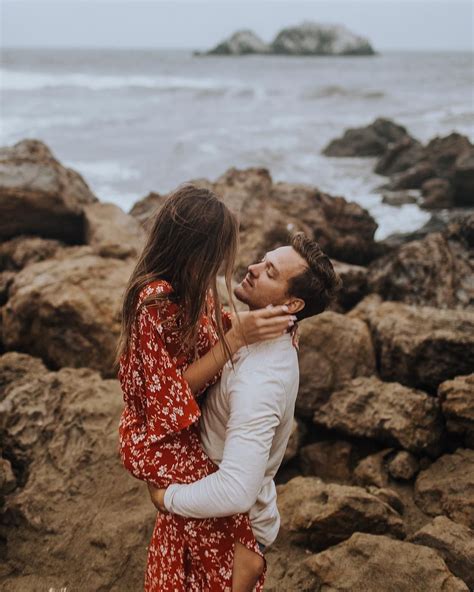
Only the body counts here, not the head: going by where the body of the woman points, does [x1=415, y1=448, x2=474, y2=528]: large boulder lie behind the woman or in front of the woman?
in front

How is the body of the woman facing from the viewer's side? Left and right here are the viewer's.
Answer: facing to the right of the viewer

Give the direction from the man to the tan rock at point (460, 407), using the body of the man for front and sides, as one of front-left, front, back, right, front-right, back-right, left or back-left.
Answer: back-right

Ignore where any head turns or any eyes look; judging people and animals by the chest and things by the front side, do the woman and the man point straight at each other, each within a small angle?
yes

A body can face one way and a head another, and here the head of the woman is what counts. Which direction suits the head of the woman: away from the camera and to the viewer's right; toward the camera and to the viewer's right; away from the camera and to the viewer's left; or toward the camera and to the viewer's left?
away from the camera and to the viewer's right

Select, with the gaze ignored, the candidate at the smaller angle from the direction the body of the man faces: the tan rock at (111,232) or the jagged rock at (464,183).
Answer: the tan rock

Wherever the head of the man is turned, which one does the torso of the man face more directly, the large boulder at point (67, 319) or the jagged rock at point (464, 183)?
the large boulder

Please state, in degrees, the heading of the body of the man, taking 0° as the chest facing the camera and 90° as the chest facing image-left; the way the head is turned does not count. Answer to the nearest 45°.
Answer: approximately 90°

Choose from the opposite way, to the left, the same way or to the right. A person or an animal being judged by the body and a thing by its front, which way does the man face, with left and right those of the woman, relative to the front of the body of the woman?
the opposite way

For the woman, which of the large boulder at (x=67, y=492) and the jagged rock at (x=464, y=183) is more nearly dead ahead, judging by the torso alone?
the jagged rock
